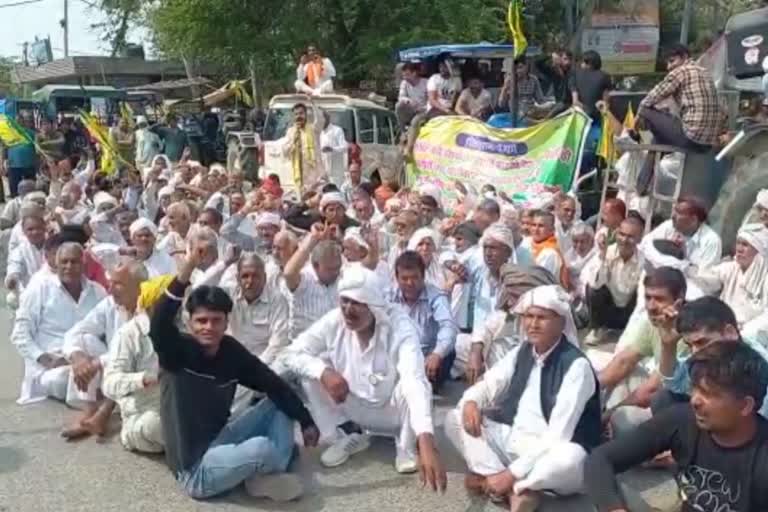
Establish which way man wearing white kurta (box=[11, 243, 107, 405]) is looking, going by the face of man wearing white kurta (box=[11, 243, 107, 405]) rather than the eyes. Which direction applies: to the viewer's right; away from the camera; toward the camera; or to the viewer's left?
toward the camera

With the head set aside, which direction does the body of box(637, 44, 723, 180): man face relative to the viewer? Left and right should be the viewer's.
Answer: facing away from the viewer and to the left of the viewer

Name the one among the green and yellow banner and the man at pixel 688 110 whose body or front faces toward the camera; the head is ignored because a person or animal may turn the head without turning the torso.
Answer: the green and yellow banner

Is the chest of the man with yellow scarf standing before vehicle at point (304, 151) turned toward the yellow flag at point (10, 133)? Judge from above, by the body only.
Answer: no

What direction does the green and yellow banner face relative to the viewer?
toward the camera

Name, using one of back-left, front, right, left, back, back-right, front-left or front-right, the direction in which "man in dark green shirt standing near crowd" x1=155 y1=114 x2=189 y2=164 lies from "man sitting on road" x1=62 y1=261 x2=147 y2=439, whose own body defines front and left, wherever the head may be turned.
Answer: back-right

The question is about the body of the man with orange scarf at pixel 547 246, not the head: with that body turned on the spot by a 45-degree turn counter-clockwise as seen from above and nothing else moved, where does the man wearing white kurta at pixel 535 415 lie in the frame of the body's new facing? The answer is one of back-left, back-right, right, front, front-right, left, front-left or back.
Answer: front

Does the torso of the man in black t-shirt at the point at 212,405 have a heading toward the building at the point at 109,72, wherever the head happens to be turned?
no

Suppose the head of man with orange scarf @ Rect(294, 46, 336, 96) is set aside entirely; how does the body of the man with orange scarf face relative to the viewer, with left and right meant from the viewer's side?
facing the viewer

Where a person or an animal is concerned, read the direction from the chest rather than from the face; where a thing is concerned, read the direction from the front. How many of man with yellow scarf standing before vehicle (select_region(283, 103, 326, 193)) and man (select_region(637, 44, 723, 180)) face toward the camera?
1

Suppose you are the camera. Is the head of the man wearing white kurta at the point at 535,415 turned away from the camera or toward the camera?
toward the camera

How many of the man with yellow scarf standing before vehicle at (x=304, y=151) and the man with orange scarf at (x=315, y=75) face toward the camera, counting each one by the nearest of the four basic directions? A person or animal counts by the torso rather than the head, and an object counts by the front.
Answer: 2

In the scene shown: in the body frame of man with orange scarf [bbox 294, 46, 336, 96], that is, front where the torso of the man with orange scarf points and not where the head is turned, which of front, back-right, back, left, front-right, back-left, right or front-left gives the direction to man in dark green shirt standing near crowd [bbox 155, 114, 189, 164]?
back-right

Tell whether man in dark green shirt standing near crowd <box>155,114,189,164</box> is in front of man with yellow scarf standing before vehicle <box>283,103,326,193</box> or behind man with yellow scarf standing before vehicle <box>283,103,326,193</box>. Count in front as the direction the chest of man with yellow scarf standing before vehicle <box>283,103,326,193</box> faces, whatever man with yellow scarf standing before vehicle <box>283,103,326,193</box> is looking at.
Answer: behind

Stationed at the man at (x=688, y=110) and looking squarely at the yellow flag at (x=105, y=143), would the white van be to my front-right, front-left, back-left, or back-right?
front-right

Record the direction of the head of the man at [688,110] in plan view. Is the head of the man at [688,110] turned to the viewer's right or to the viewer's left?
to the viewer's left

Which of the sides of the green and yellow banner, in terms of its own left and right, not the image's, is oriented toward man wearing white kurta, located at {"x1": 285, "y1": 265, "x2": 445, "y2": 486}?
front

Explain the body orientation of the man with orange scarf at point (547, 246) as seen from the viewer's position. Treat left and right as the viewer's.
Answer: facing the viewer and to the left of the viewer
